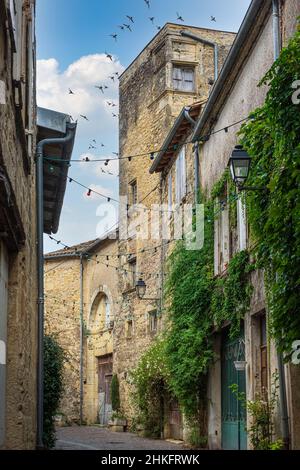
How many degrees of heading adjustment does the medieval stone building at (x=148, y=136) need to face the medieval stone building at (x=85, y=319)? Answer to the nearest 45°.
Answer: approximately 135° to its right

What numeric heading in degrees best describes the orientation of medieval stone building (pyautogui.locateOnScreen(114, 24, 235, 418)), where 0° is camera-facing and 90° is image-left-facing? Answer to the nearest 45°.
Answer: approximately 45°

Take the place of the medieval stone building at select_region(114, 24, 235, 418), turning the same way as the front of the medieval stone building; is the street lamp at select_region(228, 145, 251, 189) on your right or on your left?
on your left

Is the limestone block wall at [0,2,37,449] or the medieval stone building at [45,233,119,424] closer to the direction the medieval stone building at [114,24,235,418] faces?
the limestone block wall
